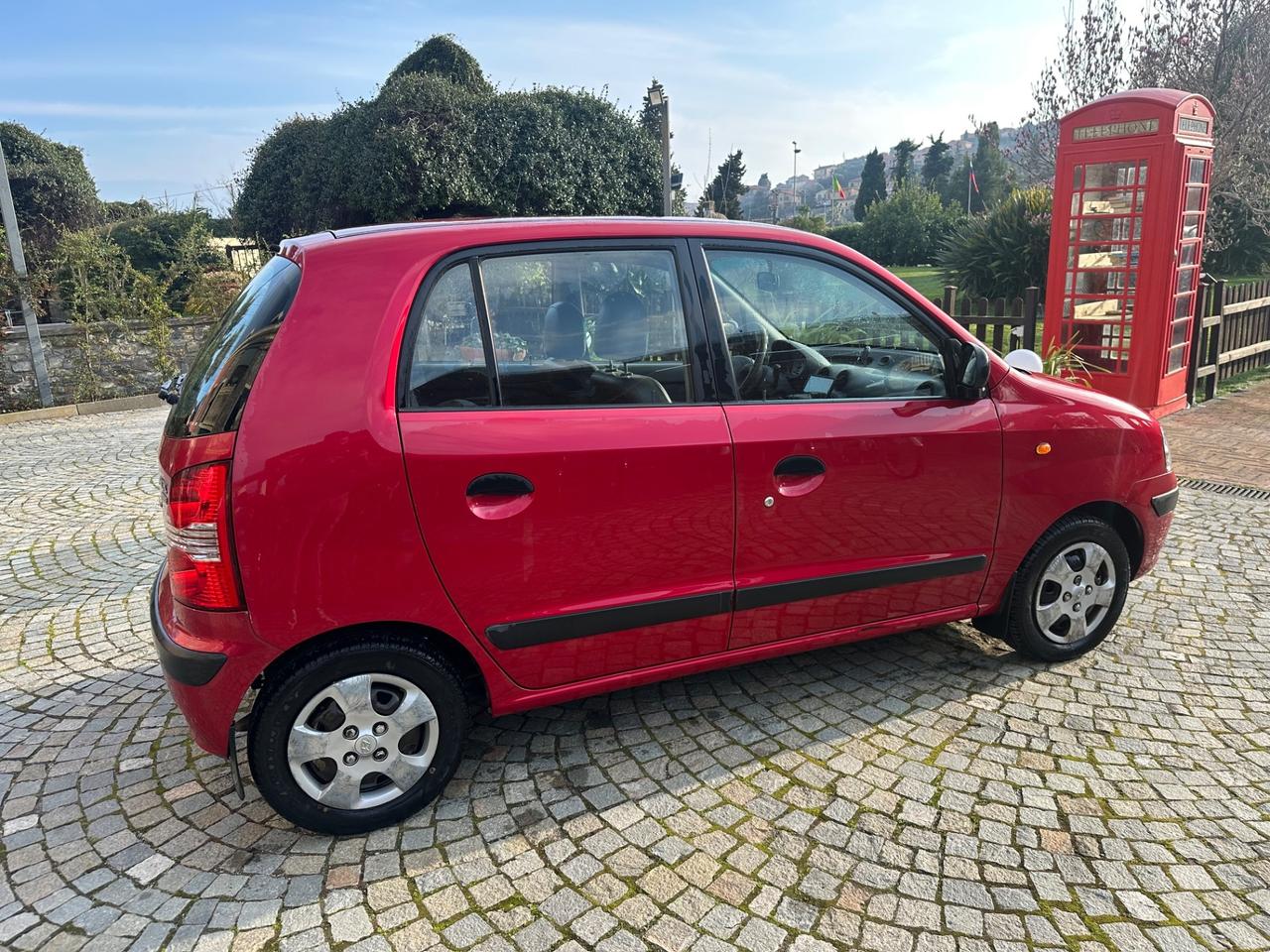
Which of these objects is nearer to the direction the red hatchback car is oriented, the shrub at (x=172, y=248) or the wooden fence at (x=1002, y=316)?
the wooden fence

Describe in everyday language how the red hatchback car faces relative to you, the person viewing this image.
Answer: facing away from the viewer and to the right of the viewer

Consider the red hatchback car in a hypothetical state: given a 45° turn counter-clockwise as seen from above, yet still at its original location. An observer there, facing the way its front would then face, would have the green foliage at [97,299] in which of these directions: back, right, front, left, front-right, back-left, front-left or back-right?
front-left

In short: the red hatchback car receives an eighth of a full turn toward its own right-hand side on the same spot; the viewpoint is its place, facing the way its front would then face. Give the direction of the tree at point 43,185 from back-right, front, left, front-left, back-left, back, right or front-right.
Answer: back-left

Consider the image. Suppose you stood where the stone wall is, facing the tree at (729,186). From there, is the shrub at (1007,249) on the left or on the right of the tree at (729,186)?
right

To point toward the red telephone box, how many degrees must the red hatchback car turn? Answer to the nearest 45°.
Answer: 0° — it already faces it

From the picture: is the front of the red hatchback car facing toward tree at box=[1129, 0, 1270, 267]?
yes
